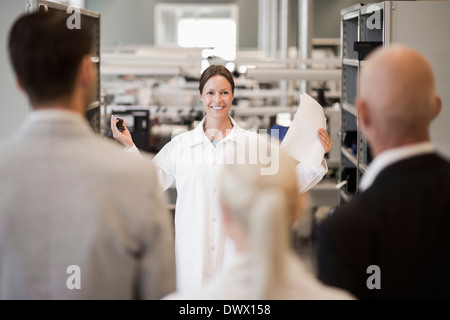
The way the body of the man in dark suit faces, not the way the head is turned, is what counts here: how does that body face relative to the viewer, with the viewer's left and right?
facing away from the viewer and to the left of the viewer

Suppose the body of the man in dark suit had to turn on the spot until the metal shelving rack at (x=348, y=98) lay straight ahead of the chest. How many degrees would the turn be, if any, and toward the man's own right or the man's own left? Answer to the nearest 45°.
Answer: approximately 45° to the man's own right

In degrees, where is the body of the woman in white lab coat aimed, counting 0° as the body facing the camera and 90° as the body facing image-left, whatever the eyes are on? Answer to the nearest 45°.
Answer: approximately 0°

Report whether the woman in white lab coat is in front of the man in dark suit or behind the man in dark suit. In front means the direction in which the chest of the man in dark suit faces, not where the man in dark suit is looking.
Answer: in front

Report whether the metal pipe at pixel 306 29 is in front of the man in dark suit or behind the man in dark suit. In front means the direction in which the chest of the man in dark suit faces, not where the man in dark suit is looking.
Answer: in front

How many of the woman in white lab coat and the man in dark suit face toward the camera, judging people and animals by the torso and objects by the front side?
1

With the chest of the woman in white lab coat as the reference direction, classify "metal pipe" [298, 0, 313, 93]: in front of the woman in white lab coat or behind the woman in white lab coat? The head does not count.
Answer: behind

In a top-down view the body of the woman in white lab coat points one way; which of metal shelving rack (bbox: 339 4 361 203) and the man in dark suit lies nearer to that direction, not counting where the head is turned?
the man in dark suit
